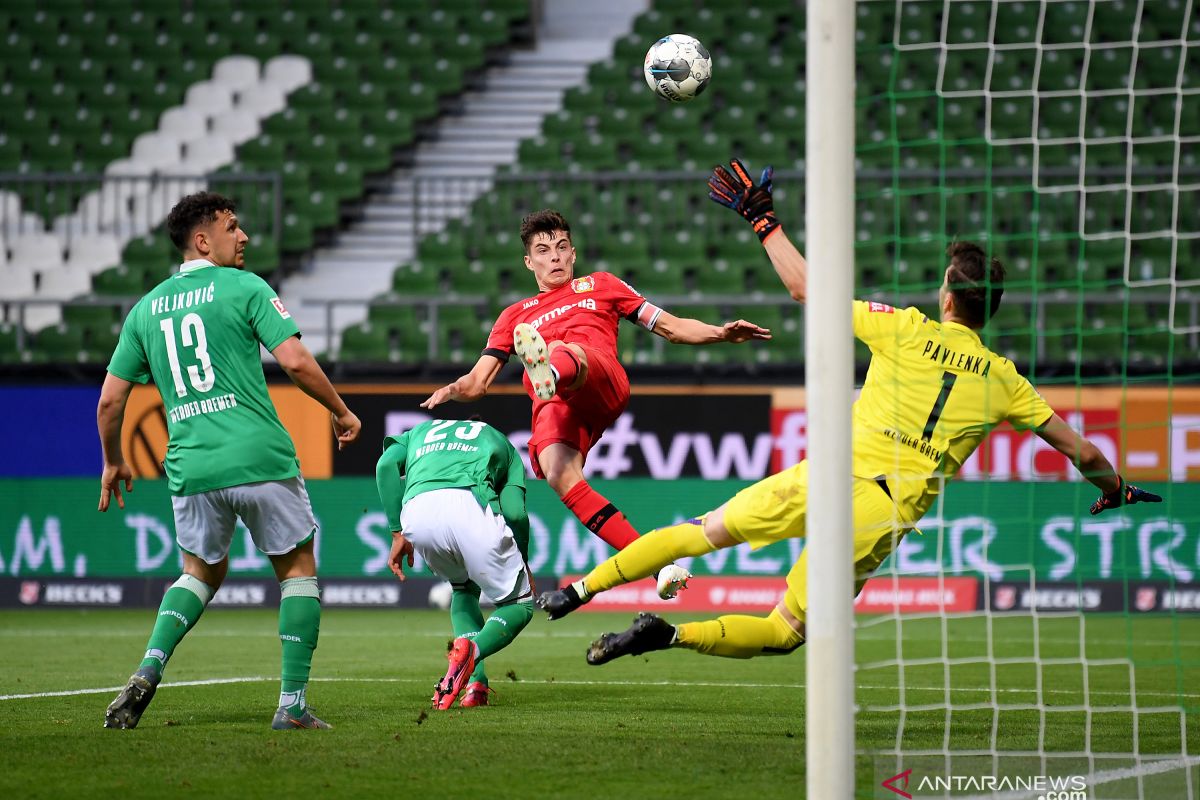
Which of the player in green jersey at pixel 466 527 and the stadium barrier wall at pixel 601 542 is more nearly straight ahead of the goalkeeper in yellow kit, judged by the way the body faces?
the stadium barrier wall

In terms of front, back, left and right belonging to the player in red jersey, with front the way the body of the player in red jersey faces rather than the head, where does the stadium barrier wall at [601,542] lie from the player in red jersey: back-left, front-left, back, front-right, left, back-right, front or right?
back

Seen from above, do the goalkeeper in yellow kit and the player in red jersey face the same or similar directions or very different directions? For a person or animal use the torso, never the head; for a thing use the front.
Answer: very different directions

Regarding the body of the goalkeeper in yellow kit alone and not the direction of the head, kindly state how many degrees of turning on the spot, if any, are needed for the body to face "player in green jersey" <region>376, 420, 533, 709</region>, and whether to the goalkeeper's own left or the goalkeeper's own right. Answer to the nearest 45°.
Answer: approximately 90° to the goalkeeper's own left

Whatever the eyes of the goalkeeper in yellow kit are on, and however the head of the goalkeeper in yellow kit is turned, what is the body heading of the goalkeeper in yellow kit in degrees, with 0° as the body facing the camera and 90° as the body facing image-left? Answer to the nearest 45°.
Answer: approximately 180°

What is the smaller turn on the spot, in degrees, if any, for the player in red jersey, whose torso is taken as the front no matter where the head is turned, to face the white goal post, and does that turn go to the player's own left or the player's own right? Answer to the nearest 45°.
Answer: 0° — they already face it

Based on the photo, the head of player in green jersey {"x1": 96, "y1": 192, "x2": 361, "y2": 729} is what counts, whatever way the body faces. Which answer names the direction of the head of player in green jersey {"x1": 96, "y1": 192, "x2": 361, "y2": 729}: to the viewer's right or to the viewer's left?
to the viewer's right

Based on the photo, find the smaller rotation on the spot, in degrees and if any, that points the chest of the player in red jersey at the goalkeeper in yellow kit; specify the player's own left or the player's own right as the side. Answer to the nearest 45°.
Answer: approximately 45° to the player's own left

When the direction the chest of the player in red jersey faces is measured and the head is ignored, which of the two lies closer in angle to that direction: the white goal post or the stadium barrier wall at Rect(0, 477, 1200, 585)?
the white goal post

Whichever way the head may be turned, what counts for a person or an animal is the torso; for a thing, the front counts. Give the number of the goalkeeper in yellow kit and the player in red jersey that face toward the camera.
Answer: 1
